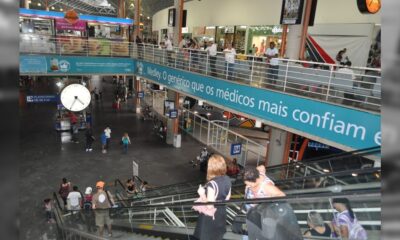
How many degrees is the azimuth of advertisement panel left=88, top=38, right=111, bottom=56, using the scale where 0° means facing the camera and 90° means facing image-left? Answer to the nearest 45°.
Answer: approximately 0°

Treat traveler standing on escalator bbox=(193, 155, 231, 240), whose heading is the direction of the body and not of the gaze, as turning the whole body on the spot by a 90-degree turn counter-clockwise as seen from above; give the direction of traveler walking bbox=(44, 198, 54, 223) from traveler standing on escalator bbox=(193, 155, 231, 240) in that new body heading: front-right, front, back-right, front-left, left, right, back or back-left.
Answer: right

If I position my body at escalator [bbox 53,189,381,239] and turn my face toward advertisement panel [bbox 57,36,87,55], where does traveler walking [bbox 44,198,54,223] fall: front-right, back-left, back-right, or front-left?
front-left

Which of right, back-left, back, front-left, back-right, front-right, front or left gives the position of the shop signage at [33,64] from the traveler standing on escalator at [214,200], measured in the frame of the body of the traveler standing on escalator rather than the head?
front

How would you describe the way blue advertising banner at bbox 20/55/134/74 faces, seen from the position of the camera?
facing the viewer

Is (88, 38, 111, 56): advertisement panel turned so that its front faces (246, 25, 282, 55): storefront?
no

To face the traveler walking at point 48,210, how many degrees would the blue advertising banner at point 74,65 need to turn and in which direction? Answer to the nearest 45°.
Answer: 0° — it already faces them

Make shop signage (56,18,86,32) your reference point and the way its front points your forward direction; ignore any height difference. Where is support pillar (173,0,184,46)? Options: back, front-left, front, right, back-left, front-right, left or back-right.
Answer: front-left

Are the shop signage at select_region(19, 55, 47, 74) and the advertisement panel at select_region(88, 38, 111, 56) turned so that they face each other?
no

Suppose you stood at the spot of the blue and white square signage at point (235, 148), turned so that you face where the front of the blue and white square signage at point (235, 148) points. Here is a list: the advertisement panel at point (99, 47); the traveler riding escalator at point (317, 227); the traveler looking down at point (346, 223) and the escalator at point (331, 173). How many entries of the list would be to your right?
1

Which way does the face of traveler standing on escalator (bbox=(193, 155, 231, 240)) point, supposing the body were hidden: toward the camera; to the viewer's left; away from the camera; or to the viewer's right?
away from the camera

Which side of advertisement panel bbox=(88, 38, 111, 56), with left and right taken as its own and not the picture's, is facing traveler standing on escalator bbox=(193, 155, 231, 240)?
front

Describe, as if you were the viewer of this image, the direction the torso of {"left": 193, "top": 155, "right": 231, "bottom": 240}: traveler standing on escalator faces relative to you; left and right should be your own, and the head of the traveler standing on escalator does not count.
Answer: facing away from the viewer and to the left of the viewer

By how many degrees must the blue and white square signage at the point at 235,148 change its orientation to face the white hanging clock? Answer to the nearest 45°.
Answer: approximately 45° to its right

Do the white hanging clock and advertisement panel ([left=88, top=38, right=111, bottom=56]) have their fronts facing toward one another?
no
